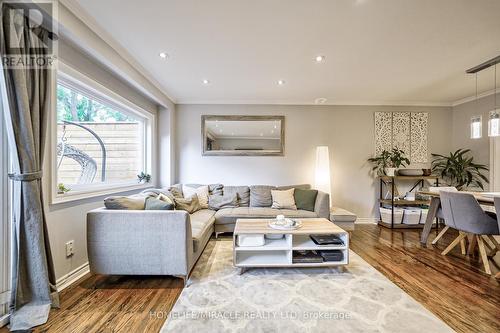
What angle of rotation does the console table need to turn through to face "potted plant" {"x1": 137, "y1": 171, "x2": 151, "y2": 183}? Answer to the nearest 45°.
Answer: approximately 45° to its right

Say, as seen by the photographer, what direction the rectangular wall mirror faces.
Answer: facing the viewer

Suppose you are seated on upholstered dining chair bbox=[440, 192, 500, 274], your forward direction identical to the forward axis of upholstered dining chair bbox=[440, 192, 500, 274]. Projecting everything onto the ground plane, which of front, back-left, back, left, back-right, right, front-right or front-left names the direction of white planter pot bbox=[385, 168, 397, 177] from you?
left

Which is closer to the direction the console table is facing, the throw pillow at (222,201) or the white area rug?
the white area rug

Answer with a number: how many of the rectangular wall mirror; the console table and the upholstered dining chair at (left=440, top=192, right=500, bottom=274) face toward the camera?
2

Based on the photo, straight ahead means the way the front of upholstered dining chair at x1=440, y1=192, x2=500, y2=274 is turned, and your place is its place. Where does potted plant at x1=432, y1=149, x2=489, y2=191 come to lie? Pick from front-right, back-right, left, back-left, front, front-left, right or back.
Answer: front-left

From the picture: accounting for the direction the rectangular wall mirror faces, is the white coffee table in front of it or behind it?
in front

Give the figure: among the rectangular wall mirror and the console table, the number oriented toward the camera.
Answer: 2

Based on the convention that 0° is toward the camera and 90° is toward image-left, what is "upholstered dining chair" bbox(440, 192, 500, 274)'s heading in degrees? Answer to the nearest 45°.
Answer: approximately 225°

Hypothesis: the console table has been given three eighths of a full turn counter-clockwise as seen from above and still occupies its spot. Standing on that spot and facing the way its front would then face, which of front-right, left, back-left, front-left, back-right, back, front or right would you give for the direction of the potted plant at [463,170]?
front

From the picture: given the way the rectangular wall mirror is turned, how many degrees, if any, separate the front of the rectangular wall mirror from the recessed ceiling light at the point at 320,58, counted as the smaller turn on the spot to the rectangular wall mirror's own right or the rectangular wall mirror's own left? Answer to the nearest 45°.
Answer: approximately 45° to the rectangular wall mirror's own left

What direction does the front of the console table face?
toward the camera
